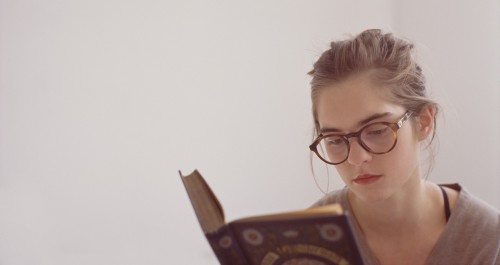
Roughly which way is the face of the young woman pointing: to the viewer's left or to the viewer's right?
to the viewer's left

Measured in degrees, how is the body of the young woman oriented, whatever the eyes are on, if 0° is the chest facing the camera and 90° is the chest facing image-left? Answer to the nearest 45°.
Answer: approximately 45°
